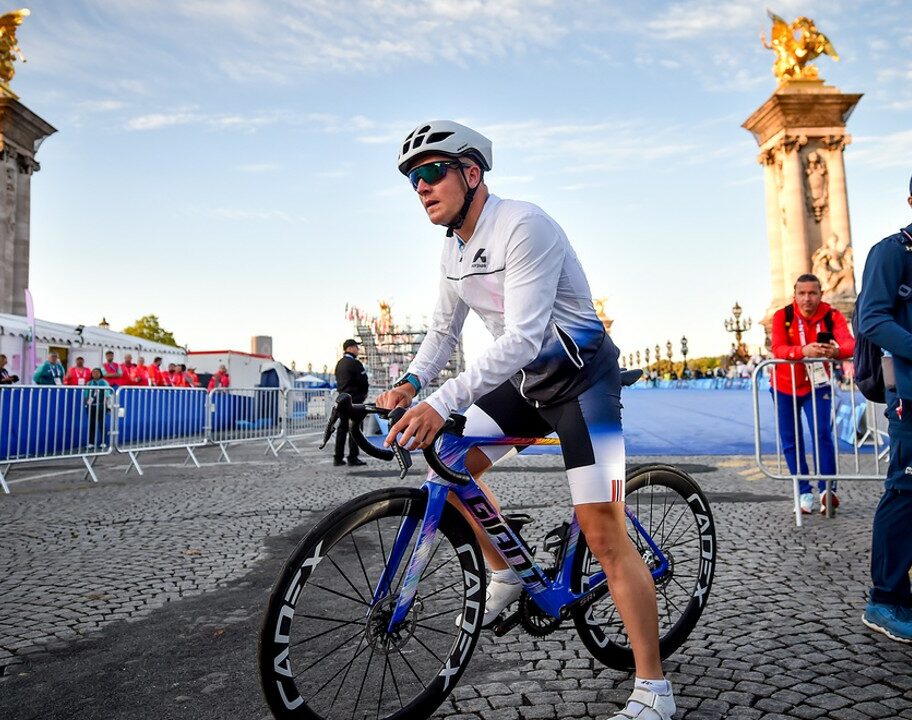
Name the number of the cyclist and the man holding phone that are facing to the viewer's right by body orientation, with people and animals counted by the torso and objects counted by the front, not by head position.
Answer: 0

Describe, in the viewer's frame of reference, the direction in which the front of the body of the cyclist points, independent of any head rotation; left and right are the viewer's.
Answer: facing the viewer and to the left of the viewer

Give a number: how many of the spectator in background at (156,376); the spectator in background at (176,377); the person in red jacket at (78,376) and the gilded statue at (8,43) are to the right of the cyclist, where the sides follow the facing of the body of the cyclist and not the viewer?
4

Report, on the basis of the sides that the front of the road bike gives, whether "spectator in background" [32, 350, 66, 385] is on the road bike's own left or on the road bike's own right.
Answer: on the road bike's own right

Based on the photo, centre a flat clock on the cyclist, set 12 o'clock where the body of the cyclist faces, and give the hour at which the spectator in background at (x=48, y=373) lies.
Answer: The spectator in background is roughly at 3 o'clock from the cyclist.

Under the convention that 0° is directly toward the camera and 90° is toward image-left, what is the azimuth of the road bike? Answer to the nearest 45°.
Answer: approximately 45°

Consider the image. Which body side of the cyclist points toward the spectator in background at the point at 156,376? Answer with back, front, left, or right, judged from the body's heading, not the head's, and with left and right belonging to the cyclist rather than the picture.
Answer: right

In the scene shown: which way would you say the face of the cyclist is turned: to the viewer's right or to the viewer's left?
to the viewer's left

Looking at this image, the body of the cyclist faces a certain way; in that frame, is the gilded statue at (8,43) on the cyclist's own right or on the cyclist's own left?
on the cyclist's own right

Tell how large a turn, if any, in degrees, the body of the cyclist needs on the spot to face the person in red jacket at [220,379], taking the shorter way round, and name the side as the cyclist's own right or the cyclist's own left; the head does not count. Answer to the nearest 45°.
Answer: approximately 90° to the cyclist's own right

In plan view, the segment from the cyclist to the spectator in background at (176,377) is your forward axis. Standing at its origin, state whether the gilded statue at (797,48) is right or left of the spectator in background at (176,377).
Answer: right

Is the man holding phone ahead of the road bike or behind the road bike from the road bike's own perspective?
behind

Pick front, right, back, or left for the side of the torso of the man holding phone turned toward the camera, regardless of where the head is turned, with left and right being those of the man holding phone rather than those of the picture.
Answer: front

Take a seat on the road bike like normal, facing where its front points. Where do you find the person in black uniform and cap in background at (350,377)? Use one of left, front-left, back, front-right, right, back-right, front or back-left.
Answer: back-right
